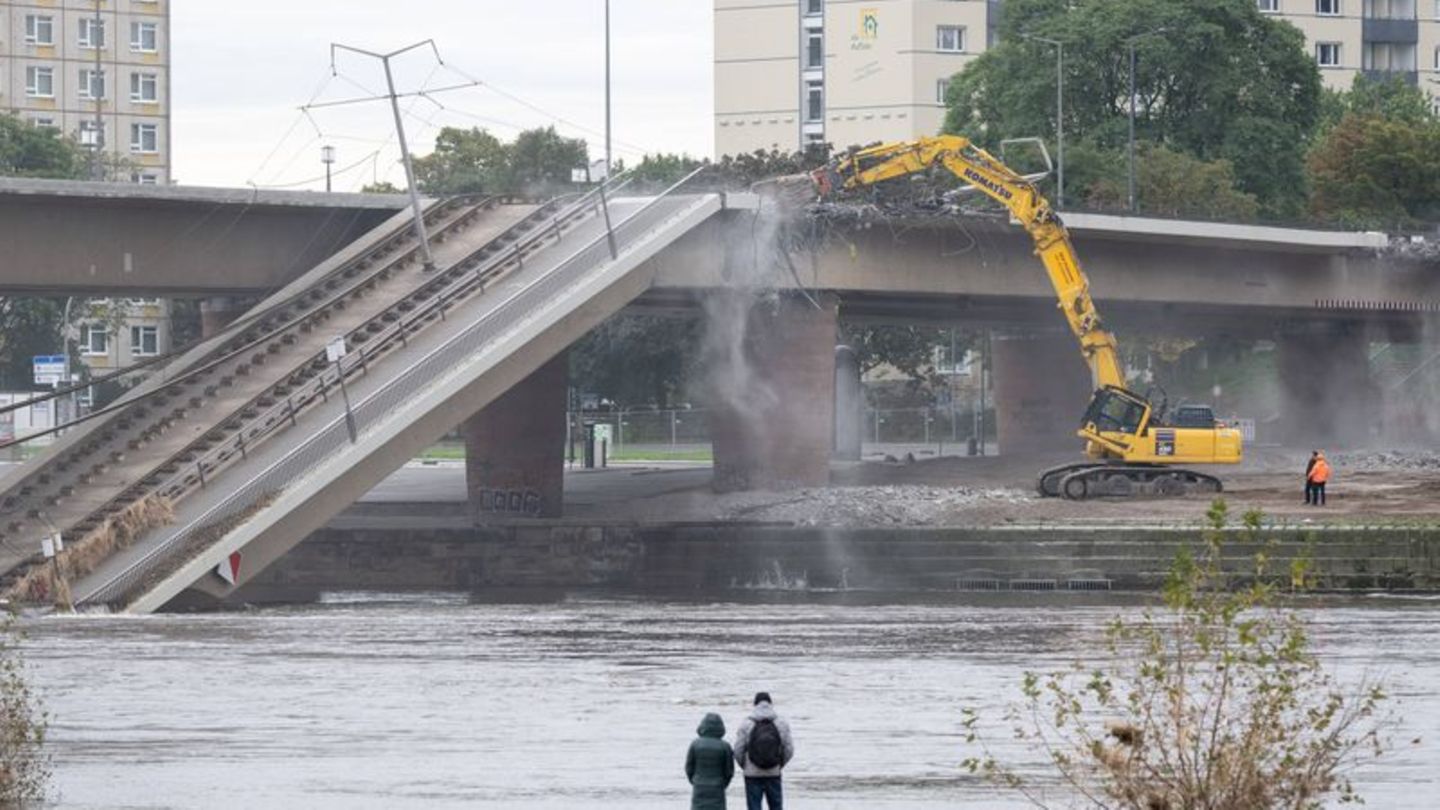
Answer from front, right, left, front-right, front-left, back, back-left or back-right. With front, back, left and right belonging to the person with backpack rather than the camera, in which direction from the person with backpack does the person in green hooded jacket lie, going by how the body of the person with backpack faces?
back-left

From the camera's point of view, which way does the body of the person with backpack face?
away from the camera

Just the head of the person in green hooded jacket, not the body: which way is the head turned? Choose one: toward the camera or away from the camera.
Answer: away from the camera

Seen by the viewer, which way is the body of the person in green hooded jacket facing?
away from the camera

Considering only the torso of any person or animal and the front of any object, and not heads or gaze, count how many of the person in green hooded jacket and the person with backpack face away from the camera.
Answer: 2

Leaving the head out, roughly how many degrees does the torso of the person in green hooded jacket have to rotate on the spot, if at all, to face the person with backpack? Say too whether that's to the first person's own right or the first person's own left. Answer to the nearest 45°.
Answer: approximately 45° to the first person's own right
